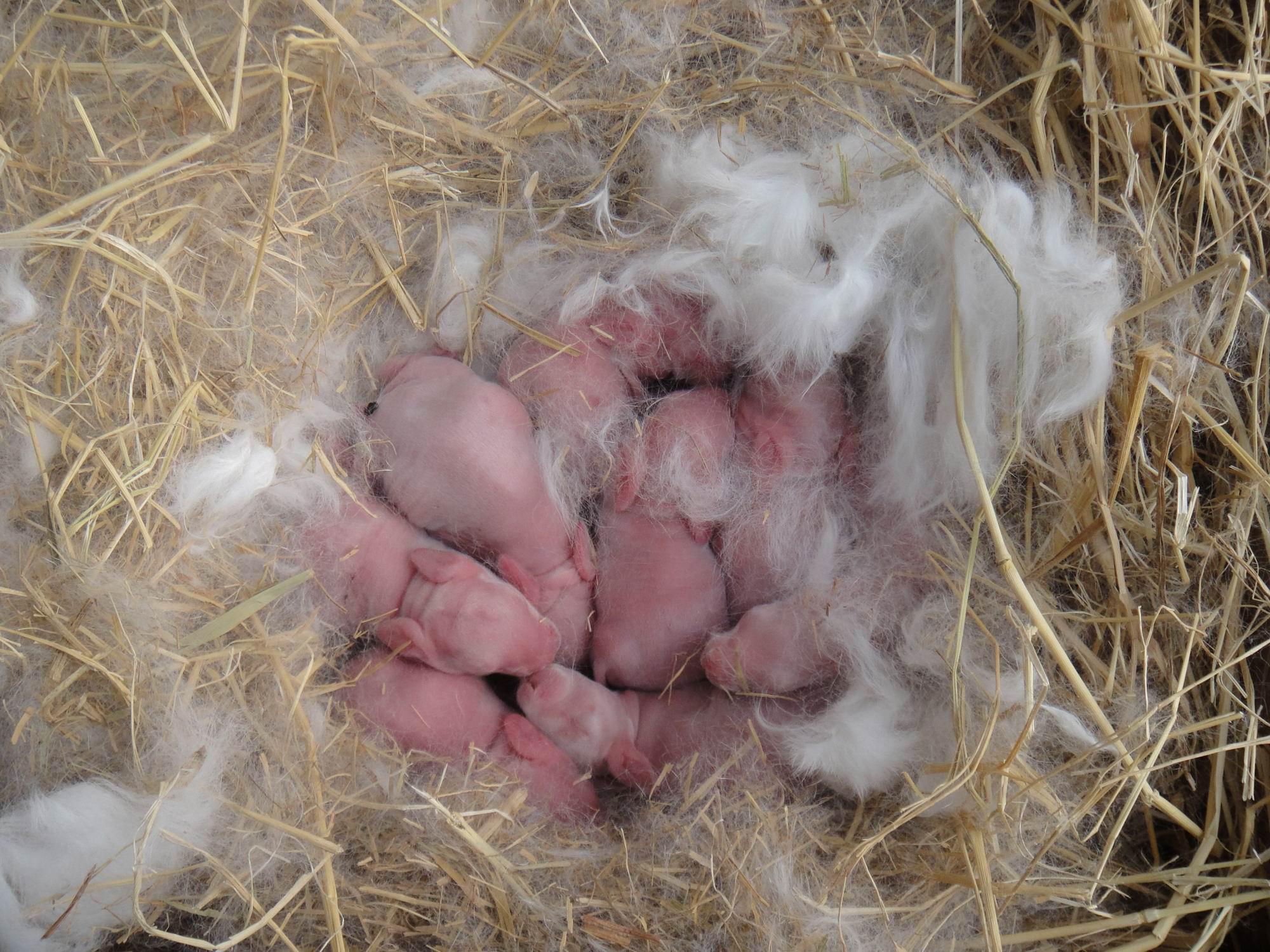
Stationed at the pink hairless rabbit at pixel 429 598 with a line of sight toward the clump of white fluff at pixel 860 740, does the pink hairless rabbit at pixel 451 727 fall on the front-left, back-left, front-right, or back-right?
front-right

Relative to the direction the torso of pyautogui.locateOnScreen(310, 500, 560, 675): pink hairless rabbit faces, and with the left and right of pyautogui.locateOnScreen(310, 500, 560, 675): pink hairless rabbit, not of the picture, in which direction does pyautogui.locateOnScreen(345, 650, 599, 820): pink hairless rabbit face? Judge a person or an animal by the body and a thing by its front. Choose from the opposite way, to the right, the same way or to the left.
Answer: the same way

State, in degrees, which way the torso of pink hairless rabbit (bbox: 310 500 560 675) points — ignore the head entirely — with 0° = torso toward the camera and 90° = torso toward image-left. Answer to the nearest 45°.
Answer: approximately 315°

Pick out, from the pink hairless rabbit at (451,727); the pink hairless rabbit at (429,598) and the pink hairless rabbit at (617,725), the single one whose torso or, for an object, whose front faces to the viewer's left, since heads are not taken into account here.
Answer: the pink hairless rabbit at (617,725)

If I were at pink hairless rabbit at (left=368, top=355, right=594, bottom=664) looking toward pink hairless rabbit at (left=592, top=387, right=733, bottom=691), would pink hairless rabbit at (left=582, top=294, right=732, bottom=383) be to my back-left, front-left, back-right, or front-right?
front-left

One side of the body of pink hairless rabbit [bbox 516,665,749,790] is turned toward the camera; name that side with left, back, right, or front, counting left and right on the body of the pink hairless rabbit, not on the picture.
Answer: left
